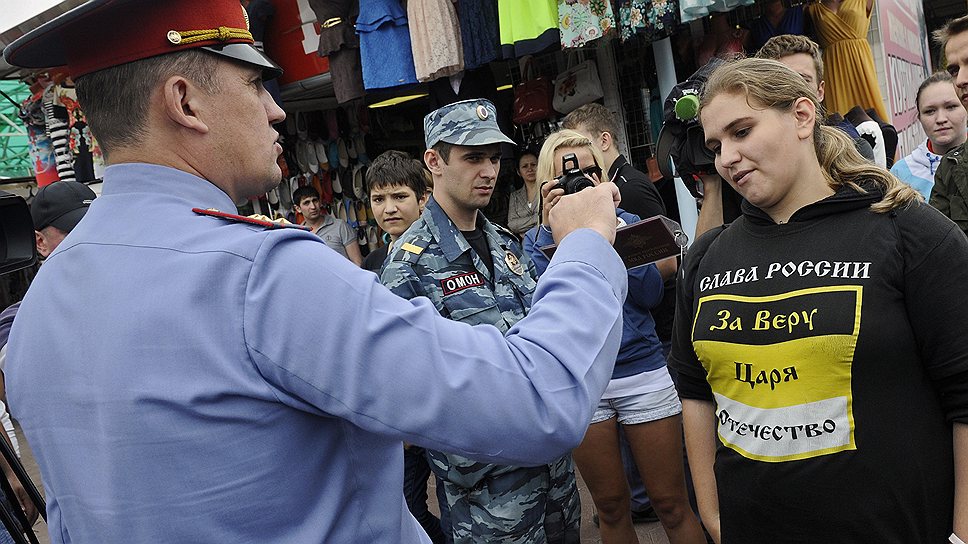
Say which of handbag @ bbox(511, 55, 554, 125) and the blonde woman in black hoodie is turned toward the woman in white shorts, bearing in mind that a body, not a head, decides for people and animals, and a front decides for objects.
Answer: the handbag

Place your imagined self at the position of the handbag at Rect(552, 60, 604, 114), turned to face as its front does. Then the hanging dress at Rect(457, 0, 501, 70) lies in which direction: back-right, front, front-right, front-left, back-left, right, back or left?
front-right

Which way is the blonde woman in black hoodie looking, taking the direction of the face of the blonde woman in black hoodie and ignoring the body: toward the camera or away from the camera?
toward the camera

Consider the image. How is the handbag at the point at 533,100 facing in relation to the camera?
toward the camera

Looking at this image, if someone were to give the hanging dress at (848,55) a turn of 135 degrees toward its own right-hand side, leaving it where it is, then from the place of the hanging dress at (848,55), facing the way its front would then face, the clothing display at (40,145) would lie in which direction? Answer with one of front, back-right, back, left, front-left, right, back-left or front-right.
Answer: front-left

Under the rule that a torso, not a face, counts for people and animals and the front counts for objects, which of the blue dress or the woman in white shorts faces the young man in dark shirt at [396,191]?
the blue dress

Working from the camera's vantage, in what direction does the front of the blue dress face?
facing the viewer

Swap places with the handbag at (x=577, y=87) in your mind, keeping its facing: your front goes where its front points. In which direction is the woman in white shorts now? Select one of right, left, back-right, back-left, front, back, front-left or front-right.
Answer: front

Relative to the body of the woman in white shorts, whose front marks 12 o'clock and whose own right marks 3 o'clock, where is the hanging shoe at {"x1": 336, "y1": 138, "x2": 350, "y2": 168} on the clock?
The hanging shoe is roughly at 5 o'clock from the woman in white shorts.

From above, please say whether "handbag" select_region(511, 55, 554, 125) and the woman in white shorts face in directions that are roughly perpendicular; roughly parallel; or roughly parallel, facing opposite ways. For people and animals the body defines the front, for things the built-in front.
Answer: roughly parallel

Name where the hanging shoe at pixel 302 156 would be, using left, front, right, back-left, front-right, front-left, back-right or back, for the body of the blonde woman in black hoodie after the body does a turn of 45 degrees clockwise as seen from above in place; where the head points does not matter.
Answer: front-right

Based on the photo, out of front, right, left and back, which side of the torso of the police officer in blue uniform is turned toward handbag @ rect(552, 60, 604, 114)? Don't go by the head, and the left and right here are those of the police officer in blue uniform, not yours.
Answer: front

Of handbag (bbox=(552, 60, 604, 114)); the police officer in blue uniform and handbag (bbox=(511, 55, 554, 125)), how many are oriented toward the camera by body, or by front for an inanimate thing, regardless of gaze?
2

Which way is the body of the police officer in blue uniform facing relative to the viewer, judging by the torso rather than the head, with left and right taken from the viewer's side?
facing away from the viewer and to the right of the viewer

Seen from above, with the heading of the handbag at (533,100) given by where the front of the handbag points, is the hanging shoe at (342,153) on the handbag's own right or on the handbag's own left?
on the handbag's own right

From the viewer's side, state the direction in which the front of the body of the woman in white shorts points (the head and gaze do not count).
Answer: toward the camera

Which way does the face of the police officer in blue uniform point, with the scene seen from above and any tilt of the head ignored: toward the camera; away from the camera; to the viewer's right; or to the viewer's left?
to the viewer's right
